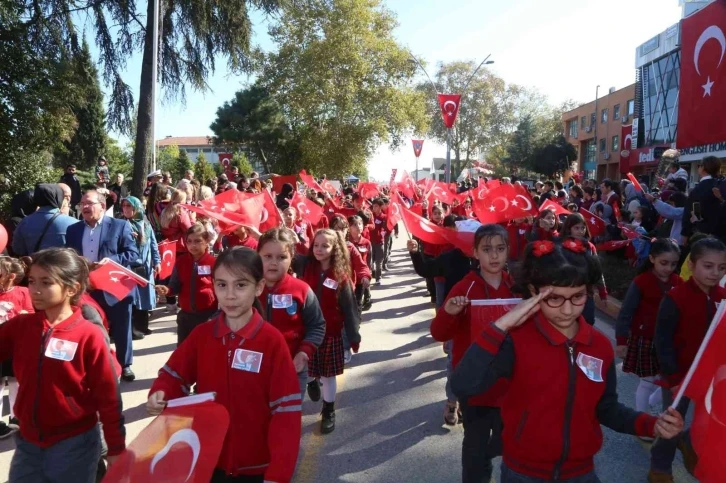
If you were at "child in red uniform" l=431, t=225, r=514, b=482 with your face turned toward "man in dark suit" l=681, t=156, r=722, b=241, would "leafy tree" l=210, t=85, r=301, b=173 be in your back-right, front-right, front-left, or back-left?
front-left

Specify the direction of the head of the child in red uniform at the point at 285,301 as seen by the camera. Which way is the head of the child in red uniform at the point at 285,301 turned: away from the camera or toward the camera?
toward the camera

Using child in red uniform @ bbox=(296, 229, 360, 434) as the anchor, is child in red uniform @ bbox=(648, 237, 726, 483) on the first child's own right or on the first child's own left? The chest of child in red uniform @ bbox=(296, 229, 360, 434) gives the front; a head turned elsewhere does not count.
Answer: on the first child's own left

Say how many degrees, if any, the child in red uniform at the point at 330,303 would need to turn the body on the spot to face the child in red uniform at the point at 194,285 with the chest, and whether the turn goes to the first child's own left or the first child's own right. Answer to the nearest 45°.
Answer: approximately 90° to the first child's own right

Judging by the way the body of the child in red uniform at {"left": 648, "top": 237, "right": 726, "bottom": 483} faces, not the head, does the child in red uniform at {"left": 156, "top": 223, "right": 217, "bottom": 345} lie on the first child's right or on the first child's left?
on the first child's right

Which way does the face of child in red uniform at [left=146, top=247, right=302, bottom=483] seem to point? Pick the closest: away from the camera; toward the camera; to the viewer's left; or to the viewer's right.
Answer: toward the camera

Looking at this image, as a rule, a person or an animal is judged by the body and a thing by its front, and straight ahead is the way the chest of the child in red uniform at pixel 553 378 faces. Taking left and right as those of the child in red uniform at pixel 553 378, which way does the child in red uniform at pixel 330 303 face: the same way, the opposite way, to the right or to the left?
the same way

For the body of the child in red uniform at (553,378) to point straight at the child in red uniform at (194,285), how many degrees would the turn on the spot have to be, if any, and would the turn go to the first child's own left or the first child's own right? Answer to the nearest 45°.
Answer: approximately 135° to the first child's own right

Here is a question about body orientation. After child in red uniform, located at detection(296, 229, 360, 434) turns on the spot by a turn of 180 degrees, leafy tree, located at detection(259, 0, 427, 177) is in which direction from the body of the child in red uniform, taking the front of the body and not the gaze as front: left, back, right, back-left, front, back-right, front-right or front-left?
front-left

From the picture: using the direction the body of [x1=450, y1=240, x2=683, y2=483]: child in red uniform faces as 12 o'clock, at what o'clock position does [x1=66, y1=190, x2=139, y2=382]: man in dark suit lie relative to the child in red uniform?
The man in dark suit is roughly at 4 o'clock from the child in red uniform.

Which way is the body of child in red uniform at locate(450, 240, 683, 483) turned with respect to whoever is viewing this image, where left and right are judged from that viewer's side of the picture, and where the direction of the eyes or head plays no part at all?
facing the viewer

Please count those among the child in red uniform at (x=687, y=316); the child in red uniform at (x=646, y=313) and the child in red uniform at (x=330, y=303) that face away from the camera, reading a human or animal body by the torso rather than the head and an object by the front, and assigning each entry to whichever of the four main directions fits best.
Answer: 0

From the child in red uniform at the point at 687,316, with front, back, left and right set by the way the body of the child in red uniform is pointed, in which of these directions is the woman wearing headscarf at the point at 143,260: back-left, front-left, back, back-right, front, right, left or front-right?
back-right

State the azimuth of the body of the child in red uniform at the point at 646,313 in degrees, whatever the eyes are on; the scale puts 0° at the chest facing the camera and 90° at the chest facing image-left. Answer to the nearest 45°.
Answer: approximately 315°

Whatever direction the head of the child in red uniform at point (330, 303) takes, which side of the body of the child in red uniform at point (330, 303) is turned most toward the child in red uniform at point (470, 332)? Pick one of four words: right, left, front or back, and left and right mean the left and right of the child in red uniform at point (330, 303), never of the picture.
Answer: left

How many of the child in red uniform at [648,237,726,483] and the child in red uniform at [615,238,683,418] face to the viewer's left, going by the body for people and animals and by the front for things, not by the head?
0

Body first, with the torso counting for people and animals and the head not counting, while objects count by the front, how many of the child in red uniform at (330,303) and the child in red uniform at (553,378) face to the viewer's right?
0
